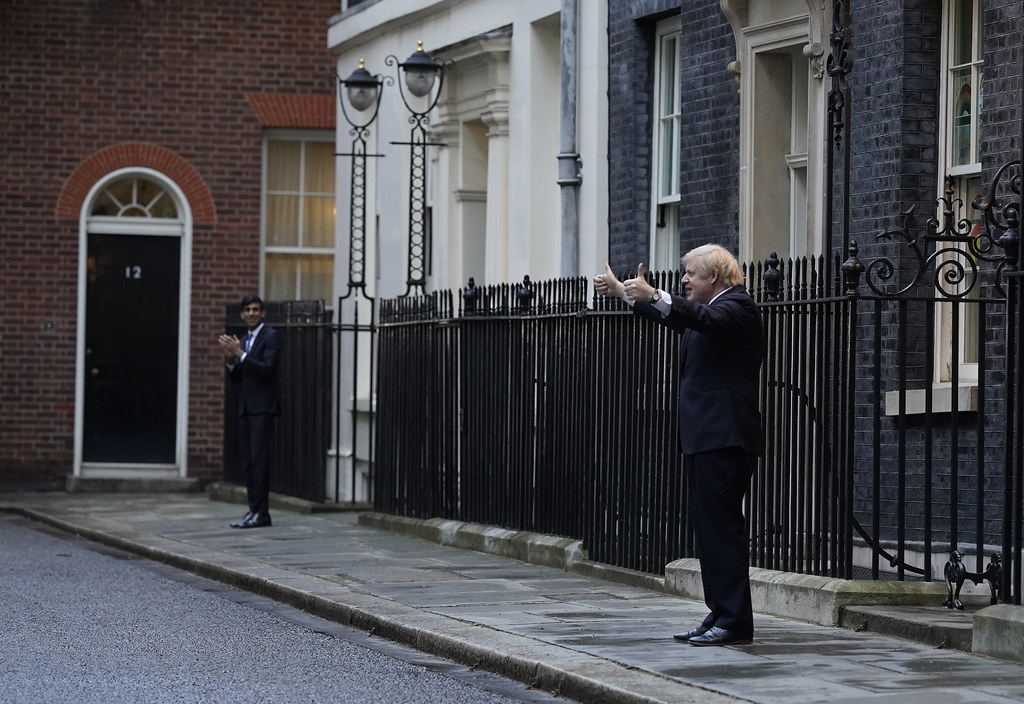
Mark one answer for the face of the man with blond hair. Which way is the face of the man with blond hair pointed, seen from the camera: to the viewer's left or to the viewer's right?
to the viewer's left

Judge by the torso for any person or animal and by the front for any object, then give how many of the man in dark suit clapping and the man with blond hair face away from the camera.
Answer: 0

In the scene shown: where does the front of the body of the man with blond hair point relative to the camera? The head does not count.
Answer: to the viewer's left

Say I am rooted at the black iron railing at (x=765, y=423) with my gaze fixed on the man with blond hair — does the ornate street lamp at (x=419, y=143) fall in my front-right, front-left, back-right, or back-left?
back-right

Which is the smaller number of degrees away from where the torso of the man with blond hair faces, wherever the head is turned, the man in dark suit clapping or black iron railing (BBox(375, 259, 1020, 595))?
the man in dark suit clapping

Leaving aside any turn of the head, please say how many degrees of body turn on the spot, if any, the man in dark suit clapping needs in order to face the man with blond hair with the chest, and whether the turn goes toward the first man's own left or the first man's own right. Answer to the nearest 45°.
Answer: approximately 45° to the first man's own left

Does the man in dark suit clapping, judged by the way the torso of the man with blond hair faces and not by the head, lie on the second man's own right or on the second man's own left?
on the second man's own right
